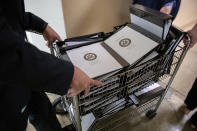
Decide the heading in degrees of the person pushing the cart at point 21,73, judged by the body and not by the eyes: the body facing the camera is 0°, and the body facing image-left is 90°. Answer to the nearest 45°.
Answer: approximately 270°

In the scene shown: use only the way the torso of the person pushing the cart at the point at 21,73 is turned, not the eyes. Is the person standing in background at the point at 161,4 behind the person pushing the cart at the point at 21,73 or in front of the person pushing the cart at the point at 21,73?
in front
